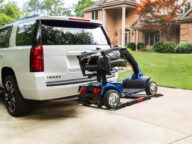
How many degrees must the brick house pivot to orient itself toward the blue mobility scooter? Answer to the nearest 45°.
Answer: approximately 45° to its left

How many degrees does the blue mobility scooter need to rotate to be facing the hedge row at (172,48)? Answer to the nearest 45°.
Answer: approximately 45° to its left

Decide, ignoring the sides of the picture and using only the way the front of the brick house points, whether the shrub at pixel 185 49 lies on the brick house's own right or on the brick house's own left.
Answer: on the brick house's own left

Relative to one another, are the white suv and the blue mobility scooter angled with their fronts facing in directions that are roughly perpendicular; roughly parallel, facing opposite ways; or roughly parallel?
roughly perpendicular

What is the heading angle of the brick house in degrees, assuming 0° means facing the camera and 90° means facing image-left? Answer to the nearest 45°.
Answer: approximately 45°

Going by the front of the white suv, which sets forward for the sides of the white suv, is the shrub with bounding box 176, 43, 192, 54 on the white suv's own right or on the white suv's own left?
on the white suv's own right

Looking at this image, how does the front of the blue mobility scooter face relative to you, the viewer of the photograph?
facing away from the viewer and to the right of the viewer

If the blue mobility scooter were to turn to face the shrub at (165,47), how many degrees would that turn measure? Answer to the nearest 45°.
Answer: approximately 45° to its left

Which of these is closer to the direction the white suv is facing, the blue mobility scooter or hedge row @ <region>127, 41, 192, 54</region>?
the hedge row

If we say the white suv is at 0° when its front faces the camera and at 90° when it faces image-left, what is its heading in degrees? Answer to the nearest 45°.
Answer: approximately 135°
